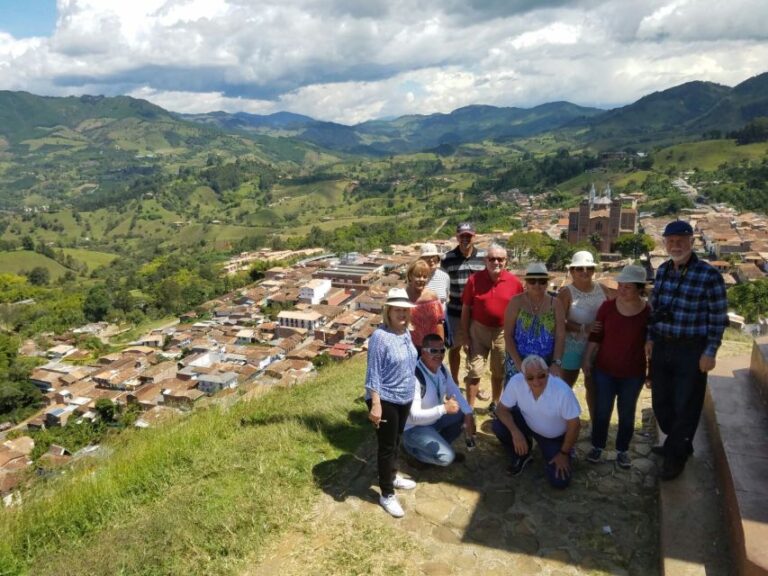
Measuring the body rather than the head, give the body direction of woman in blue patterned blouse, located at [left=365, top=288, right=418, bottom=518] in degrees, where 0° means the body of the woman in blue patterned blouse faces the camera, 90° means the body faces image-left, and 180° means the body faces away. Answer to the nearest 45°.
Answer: approximately 315°

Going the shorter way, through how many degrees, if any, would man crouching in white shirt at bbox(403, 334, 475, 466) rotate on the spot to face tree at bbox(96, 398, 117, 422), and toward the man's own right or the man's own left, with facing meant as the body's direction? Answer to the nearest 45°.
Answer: approximately 180°

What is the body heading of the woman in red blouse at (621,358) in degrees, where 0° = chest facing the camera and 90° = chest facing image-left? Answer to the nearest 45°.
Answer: approximately 0°

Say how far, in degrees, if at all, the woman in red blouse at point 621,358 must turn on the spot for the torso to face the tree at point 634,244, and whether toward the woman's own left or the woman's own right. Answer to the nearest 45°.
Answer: approximately 180°

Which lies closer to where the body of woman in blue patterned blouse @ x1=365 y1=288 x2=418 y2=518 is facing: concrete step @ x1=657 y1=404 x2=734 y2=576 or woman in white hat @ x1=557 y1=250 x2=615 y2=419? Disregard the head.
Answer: the concrete step

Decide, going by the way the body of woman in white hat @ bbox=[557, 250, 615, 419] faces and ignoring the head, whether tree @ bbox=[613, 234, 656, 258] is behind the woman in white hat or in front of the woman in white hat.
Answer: behind
